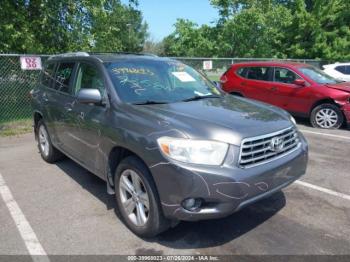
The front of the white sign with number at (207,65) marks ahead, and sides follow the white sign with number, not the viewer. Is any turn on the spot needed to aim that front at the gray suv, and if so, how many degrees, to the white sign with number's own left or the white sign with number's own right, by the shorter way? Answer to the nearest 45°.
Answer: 0° — it already faces it

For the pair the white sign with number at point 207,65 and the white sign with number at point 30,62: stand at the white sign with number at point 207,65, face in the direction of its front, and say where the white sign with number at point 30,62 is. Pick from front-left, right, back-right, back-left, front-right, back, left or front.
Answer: front-right

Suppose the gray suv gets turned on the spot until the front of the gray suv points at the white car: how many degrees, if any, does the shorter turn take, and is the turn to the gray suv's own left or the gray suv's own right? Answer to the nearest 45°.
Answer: approximately 90° to the gray suv's own left

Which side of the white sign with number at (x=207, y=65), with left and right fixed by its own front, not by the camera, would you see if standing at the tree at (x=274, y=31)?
back

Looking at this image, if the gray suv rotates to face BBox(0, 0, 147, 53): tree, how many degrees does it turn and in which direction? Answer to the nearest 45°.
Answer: approximately 180°

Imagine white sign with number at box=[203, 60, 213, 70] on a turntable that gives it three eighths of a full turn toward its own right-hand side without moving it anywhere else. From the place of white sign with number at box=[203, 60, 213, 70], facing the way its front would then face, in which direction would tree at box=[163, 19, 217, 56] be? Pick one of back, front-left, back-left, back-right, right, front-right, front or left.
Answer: front-right

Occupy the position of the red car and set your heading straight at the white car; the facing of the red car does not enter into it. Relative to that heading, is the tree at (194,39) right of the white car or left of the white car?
left

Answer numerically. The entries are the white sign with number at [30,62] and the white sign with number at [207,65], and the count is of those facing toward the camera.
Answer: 2

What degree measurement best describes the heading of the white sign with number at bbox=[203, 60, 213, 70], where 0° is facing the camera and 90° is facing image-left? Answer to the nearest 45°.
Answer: approximately 0°

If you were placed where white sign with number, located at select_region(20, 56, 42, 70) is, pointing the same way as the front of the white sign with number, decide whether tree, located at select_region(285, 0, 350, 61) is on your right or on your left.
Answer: on your left

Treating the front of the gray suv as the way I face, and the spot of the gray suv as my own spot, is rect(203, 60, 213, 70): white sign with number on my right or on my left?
on my left

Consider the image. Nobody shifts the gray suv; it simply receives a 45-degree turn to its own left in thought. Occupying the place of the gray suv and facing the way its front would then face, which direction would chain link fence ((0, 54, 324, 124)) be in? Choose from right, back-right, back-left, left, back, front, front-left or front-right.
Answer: back-left

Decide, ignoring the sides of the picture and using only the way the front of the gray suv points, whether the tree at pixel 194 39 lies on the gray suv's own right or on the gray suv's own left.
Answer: on the gray suv's own left

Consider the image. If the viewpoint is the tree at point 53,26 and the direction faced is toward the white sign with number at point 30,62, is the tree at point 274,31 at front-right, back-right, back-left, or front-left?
back-left

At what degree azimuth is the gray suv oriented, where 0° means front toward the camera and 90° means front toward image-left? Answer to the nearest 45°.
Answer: approximately 315°
